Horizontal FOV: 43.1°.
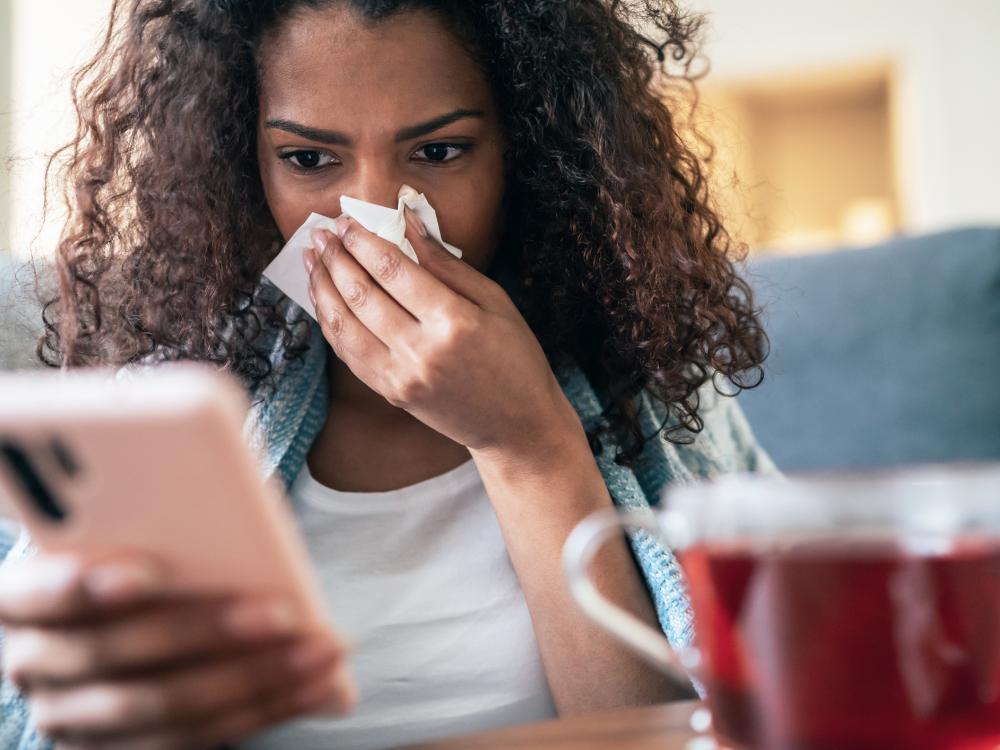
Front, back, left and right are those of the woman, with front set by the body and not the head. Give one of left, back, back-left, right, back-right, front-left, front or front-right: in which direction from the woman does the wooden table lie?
front

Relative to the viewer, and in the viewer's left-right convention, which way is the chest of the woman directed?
facing the viewer
